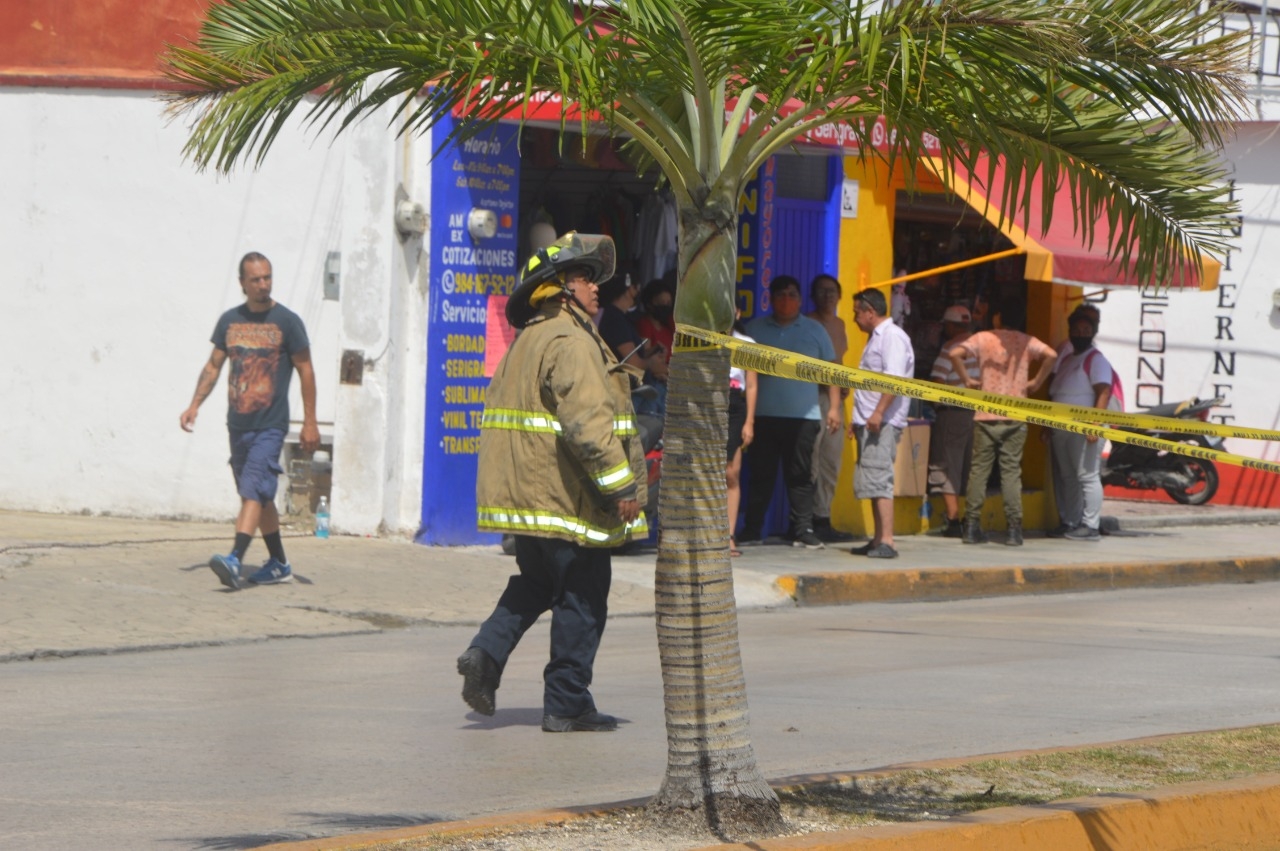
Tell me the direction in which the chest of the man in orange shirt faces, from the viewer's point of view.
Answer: away from the camera

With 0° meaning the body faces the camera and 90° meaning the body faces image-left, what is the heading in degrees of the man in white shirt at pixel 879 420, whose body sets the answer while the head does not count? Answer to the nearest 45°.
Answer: approximately 90°

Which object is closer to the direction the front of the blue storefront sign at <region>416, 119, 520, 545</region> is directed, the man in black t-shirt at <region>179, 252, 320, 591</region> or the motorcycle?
the man in black t-shirt

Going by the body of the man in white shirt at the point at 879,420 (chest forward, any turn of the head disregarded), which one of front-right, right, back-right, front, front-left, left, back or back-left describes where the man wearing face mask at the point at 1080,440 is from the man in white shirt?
back-right

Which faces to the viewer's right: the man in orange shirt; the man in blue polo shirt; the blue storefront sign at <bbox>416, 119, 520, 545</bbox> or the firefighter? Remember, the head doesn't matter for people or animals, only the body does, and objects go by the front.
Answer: the firefighter

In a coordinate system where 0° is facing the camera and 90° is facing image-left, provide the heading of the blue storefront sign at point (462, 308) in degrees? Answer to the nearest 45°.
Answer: approximately 0°

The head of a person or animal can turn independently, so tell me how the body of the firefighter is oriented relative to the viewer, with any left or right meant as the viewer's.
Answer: facing to the right of the viewer

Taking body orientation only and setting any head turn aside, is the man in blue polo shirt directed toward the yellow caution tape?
yes

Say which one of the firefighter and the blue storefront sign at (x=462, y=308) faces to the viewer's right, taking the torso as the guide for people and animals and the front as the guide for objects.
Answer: the firefighter

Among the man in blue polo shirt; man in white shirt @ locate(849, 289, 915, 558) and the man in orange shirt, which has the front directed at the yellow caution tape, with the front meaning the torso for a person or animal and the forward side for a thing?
the man in blue polo shirt
